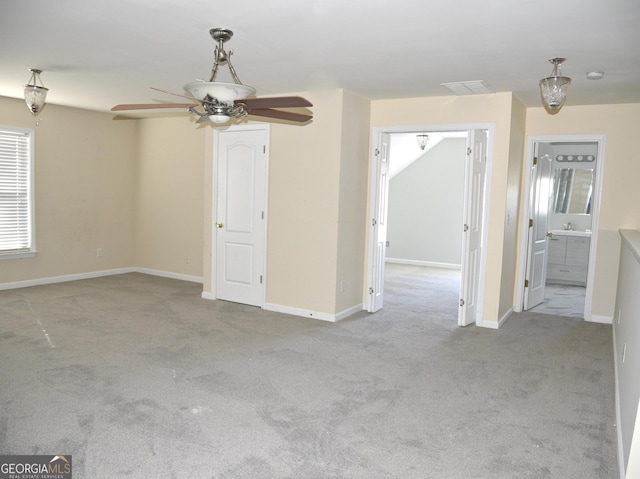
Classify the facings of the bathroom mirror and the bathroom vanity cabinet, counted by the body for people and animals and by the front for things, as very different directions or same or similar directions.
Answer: same or similar directions

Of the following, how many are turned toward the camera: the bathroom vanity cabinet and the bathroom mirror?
2

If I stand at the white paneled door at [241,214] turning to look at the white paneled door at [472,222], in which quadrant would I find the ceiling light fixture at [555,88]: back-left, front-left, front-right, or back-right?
front-right

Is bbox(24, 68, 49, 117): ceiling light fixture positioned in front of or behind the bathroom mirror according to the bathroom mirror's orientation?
in front

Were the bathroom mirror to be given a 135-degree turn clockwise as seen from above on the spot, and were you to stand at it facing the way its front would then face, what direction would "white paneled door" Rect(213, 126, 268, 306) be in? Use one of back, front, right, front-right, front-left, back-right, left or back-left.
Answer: left

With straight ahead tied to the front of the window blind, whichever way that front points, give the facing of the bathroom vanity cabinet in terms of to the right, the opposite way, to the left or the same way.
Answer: to the right

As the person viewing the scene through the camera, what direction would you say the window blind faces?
facing the viewer and to the right of the viewer

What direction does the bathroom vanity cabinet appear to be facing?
toward the camera

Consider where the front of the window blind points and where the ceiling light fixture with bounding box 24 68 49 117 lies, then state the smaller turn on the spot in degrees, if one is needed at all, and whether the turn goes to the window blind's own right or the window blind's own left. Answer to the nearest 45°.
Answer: approximately 45° to the window blind's own right

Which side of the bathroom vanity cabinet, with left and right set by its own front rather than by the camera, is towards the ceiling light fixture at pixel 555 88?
front

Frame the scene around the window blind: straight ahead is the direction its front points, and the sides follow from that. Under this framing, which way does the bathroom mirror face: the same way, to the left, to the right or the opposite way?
to the right

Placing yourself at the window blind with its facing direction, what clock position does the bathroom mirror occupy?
The bathroom mirror is roughly at 11 o'clock from the window blind.

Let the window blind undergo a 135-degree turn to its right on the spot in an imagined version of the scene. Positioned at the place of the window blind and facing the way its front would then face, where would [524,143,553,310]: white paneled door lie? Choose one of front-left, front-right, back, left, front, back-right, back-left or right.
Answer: back-left

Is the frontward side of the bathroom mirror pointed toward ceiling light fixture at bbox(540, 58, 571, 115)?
yes

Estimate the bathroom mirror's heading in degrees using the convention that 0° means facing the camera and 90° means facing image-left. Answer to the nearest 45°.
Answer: approximately 0°

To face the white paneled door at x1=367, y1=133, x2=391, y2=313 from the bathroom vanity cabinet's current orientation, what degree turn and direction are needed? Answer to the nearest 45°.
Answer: approximately 45° to its right

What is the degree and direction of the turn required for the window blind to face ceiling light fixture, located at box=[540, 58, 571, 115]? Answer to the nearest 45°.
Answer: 0° — it already faces it

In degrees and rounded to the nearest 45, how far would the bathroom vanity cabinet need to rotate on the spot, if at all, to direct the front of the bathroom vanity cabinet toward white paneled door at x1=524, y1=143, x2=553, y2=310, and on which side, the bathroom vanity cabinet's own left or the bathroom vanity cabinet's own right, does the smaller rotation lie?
0° — it already faces it
